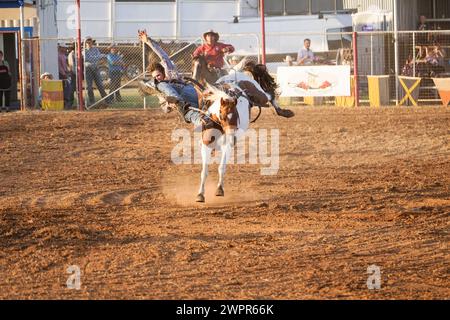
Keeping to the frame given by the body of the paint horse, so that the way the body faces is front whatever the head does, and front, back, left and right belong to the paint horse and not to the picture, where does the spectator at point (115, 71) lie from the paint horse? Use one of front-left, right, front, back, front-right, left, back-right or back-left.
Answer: back

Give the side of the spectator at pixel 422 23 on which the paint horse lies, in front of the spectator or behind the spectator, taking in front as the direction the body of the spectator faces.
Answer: in front

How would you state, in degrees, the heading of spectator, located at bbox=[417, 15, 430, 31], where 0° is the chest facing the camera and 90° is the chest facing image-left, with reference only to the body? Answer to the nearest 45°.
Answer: approximately 0°

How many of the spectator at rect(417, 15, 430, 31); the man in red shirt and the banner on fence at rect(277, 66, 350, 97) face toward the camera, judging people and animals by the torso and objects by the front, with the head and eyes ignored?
3

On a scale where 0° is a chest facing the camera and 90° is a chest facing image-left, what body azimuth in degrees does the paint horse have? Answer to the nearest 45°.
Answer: approximately 0°

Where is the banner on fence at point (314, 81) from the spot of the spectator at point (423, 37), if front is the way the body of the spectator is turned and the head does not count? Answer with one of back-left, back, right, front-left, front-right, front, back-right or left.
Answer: front-right

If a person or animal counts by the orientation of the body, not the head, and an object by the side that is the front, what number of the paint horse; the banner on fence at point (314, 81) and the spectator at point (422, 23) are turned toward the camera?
3

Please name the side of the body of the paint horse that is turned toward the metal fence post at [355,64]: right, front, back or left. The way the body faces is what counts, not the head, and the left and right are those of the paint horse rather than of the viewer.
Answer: back

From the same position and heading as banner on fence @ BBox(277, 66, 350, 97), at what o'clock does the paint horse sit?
The paint horse is roughly at 12 o'clock from the banner on fence.

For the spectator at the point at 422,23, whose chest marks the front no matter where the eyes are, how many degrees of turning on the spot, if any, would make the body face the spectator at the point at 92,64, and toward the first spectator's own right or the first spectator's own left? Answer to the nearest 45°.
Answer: approximately 90° to the first spectator's own right
